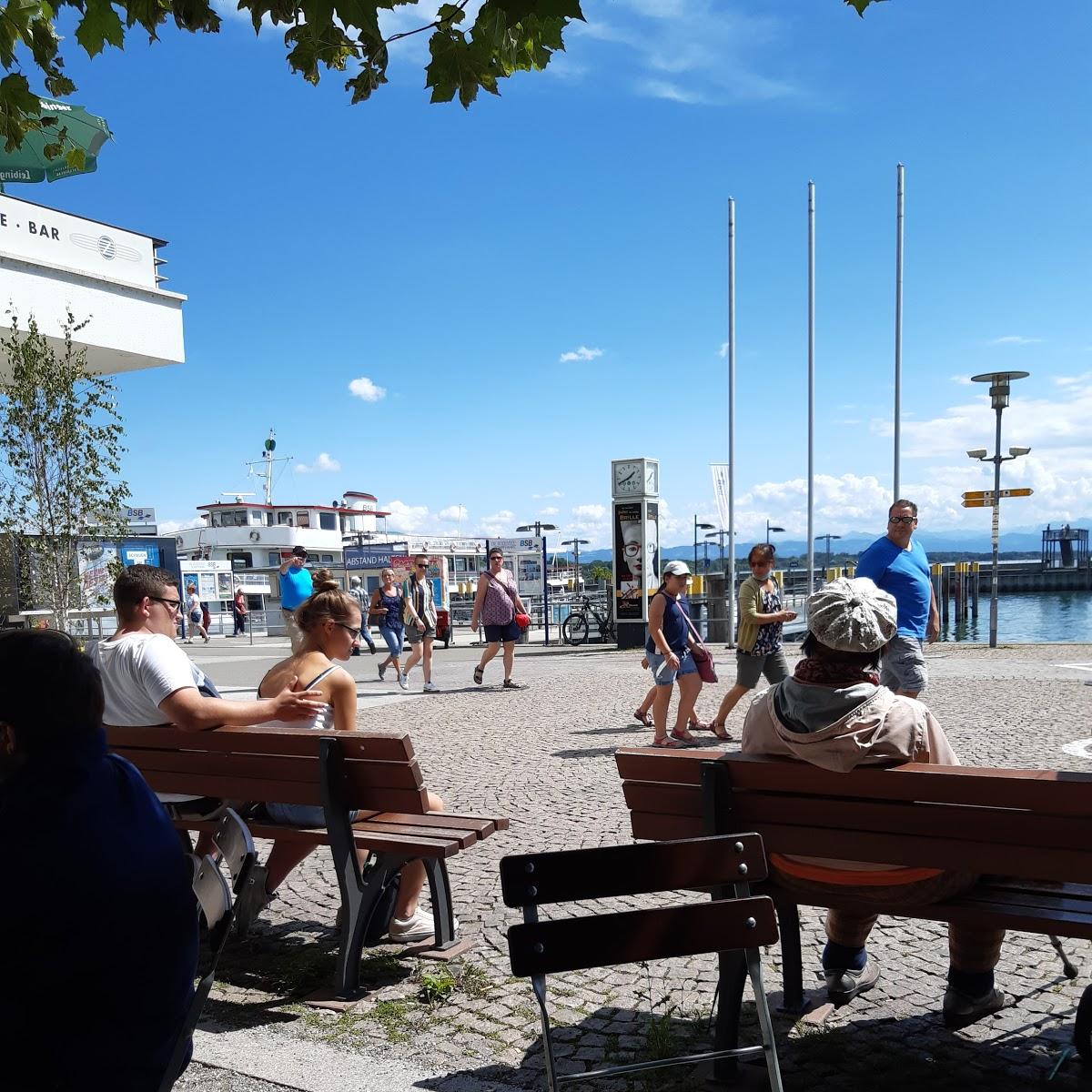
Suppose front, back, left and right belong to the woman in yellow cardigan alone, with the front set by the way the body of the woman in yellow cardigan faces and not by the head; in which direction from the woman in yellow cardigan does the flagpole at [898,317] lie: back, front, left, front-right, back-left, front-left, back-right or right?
back-left

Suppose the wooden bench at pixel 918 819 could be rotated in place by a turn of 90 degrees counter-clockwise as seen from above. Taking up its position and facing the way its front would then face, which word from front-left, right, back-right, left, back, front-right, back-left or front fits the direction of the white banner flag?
front-right

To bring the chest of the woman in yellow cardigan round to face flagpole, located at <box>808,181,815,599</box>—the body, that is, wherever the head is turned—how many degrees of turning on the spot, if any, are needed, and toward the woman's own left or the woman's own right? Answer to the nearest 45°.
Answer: approximately 135° to the woman's own left

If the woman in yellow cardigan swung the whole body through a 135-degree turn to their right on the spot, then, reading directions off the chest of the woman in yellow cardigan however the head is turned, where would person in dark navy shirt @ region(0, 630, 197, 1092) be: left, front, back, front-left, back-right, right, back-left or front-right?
left

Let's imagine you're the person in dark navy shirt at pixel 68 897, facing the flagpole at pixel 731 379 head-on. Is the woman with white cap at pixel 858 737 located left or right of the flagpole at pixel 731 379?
right

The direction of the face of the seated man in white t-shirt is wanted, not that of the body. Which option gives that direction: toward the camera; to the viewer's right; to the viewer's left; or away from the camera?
to the viewer's right

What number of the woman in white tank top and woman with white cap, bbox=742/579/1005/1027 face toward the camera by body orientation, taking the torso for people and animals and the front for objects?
0

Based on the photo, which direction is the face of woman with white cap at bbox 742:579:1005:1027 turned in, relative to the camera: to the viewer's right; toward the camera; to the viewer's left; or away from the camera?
away from the camera

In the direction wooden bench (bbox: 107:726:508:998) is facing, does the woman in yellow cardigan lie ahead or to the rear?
ahead

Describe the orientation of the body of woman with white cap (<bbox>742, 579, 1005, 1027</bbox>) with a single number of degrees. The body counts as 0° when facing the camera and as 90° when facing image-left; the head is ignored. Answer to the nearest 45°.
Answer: approximately 225°
